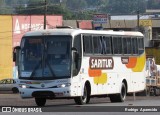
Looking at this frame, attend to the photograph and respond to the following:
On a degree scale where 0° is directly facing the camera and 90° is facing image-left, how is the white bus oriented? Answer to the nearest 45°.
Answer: approximately 45°
